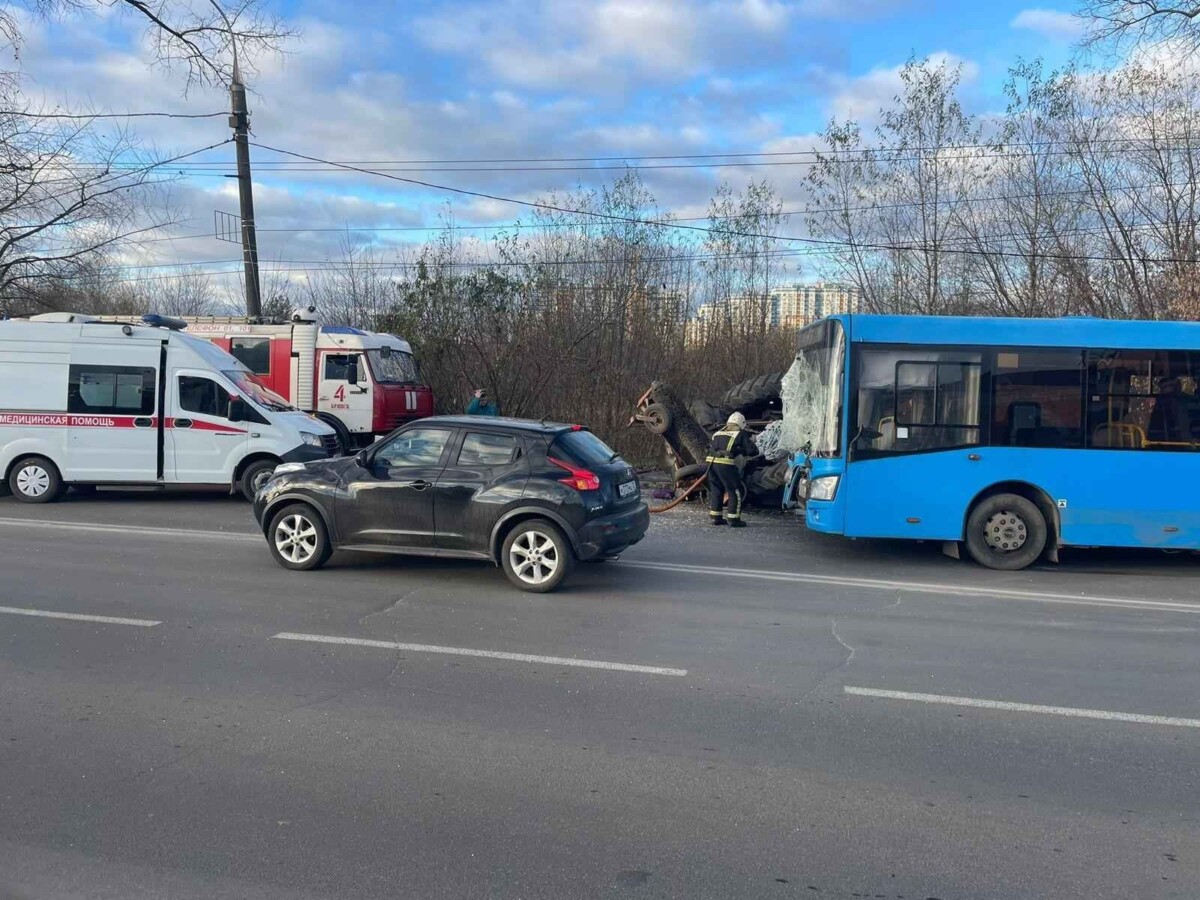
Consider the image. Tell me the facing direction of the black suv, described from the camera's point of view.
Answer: facing away from the viewer and to the left of the viewer

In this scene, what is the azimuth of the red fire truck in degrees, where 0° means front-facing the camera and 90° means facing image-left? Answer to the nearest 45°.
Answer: approximately 315°

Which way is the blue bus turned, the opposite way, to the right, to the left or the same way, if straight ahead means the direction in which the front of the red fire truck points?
the opposite way

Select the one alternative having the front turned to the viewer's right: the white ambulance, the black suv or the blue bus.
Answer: the white ambulance

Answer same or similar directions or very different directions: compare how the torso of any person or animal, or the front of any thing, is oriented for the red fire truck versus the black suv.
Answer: very different directions

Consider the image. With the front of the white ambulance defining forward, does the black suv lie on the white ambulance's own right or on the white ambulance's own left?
on the white ambulance's own right

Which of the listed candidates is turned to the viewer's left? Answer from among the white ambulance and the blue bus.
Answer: the blue bus

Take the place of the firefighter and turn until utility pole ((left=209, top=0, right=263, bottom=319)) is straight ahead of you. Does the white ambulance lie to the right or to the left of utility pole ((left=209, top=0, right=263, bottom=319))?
left

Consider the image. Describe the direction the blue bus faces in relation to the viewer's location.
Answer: facing to the left of the viewer

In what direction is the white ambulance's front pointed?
to the viewer's right

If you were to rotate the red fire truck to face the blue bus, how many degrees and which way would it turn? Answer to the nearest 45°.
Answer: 0° — it already faces it

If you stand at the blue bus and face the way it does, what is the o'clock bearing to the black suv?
The black suv is roughly at 11 o'clock from the blue bus.
